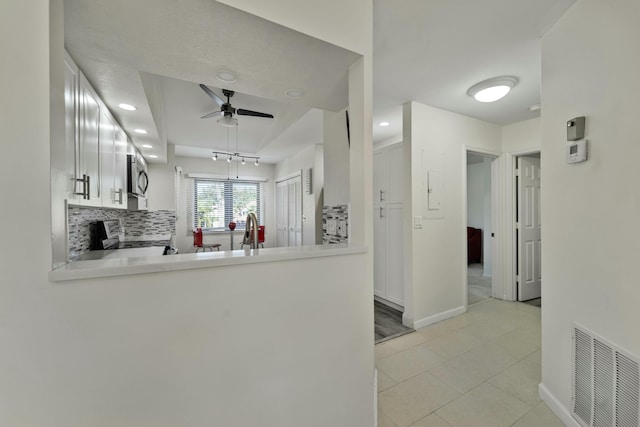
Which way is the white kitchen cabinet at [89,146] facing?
to the viewer's right

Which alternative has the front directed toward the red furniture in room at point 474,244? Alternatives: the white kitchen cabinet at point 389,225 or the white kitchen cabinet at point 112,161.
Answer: the white kitchen cabinet at point 112,161

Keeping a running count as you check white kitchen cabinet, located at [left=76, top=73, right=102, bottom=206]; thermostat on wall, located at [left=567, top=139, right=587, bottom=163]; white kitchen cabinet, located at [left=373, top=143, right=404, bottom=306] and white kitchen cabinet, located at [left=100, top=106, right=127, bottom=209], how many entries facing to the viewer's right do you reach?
2

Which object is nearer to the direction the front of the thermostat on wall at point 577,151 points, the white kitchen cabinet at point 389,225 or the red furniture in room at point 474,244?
the white kitchen cabinet

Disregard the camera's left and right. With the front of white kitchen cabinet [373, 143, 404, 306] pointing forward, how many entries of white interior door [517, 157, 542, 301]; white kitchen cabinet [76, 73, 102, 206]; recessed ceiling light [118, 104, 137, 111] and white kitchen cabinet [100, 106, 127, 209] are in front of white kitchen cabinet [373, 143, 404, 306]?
3

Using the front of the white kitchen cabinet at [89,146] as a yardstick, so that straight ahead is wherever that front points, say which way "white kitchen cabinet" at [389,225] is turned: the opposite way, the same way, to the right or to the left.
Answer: the opposite way

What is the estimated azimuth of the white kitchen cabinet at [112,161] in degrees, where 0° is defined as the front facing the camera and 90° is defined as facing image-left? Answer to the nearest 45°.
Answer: approximately 270°

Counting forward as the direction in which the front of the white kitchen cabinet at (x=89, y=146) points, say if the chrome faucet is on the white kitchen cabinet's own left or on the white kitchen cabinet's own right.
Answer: on the white kitchen cabinet's own right

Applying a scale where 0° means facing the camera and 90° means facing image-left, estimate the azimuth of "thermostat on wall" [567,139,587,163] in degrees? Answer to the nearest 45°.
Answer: approximately 45°

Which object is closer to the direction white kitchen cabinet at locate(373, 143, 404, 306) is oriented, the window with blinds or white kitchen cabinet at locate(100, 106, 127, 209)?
the white kitchen cabinet

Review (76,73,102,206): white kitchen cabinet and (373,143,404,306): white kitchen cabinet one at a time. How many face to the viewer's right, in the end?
1

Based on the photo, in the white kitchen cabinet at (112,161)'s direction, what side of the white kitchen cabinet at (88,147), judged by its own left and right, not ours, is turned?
left

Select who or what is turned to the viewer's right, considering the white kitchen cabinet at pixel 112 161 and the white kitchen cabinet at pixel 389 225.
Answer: the white kitchen cabinet at pixel 112 161

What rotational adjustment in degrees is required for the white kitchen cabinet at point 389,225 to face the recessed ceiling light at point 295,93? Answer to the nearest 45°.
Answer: approximately 45° to its left
